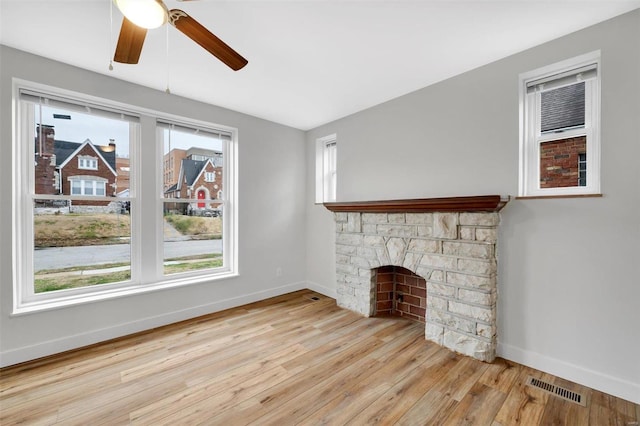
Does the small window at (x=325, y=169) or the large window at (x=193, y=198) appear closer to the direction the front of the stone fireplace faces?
the large window

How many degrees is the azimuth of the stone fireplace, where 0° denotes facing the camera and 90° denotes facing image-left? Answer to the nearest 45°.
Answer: approximately 45°

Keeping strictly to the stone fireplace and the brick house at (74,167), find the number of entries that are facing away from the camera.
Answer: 0

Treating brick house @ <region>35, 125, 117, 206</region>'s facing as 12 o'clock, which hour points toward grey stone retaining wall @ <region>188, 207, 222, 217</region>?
The grey stone retaining wall is roughly at 9 o'clock from the brick house.

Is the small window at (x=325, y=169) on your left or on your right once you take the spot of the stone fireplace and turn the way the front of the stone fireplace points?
on your right

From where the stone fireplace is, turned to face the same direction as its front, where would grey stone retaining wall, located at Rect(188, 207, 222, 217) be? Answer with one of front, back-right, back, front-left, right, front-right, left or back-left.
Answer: front-right

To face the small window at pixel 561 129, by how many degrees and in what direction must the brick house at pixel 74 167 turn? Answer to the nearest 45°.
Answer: approximately 45° to its left

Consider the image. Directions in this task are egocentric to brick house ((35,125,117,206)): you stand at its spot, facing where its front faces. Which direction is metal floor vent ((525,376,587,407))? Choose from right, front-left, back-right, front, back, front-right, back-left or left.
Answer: front-left

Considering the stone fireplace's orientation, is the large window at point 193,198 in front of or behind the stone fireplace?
in front

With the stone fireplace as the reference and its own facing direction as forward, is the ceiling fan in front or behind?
in front

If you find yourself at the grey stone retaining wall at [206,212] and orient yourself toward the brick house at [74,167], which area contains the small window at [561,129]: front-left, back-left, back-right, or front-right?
back-left
